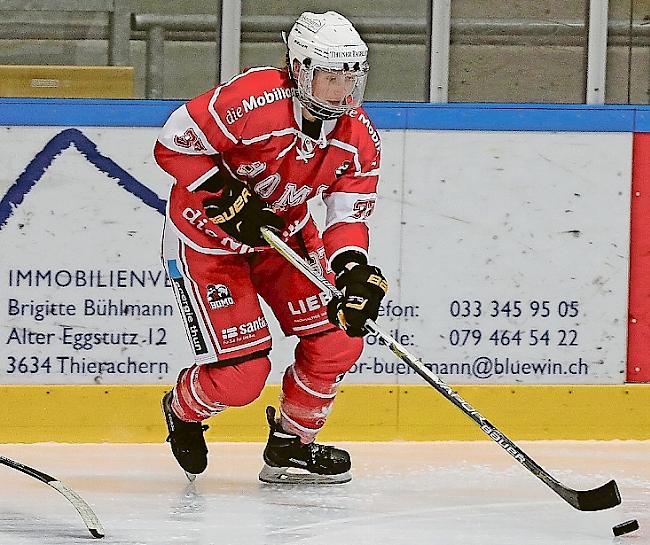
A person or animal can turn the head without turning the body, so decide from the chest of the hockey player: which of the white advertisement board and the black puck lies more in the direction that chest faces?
the black puck

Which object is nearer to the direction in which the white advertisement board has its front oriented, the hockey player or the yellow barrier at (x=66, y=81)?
the hockey player

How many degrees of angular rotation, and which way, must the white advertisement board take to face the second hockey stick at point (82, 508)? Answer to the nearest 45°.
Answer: approximately 45° to its right

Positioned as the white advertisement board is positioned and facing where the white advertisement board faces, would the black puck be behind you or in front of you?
in front

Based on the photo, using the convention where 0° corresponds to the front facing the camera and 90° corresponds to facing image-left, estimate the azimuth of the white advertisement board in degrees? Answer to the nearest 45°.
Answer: approximately 0°

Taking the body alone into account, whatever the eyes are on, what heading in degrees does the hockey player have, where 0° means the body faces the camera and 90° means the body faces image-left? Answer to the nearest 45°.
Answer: approximately 315°

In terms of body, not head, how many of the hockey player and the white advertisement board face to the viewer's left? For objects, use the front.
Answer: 0

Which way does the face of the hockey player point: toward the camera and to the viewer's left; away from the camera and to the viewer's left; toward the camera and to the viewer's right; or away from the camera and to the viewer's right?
toward the camera and to the viewer's right

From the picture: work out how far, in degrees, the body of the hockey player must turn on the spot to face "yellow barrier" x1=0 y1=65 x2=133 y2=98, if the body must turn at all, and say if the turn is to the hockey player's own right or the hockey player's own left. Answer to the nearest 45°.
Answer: approximately 180°
